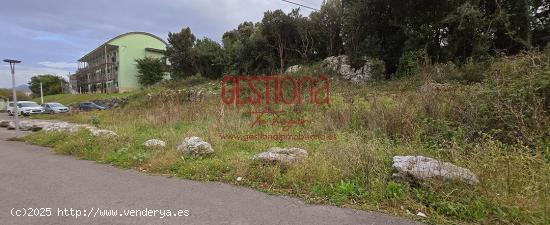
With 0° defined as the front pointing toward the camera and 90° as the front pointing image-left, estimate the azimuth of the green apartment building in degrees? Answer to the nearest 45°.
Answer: approximately 45°

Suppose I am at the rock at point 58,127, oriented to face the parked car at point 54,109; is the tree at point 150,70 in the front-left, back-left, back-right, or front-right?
front-right

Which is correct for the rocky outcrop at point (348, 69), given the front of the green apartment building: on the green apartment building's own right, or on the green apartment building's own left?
on the green apartment building's own left

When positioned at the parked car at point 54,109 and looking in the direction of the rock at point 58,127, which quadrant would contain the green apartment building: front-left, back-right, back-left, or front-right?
back-left

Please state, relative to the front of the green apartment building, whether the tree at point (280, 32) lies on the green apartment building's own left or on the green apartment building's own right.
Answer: on the green apartment building's own left

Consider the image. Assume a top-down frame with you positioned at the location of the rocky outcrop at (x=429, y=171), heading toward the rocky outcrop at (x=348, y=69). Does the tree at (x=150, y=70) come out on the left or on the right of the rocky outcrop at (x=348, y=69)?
left

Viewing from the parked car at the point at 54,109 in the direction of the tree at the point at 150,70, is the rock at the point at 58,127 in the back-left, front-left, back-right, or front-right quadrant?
back-right

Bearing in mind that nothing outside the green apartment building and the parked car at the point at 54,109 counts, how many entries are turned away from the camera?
0

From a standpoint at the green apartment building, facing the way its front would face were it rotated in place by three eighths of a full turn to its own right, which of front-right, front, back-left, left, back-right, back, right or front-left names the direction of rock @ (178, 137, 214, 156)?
back

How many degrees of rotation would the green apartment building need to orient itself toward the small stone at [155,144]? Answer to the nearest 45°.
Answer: approximately 45° to its left

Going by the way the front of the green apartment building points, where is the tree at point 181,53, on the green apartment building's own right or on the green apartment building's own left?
on the green apartment building's own left
